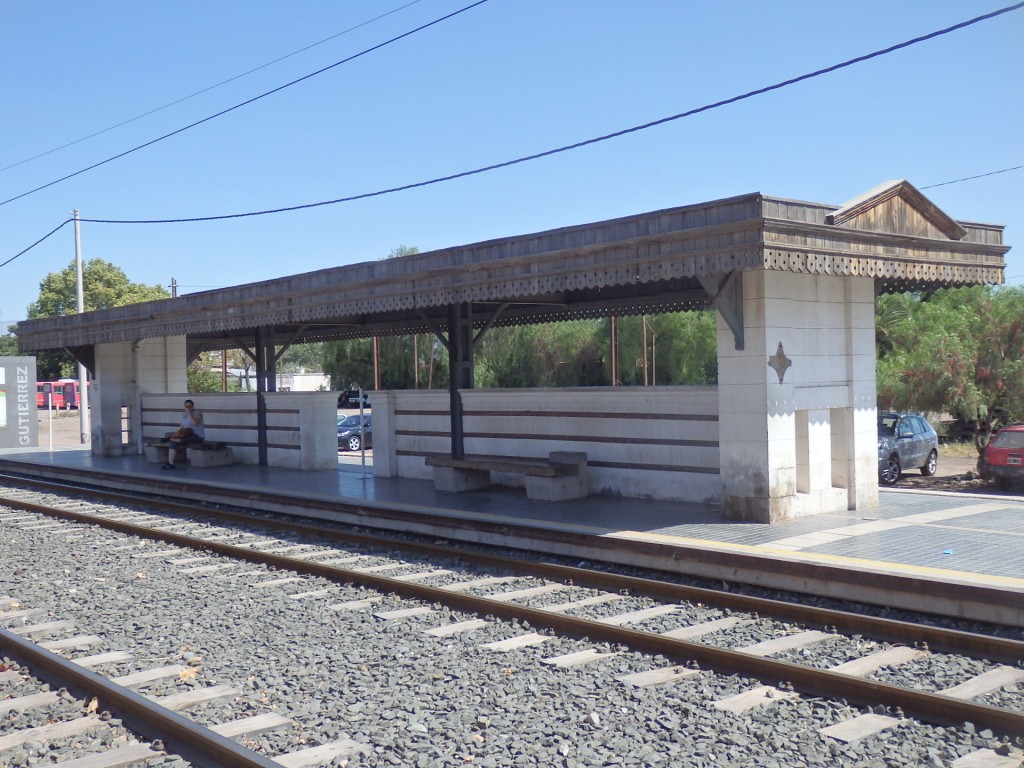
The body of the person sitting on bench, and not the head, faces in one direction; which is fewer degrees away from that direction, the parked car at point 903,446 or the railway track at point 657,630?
the railway track

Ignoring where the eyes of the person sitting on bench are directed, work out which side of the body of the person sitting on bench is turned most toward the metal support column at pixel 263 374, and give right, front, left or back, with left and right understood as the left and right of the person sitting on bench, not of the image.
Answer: left

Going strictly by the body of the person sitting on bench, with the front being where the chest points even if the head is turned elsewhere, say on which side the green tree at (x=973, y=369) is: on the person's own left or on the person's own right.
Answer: on the person's own left

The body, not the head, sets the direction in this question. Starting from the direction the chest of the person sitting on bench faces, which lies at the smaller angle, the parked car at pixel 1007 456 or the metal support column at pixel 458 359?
the metal support column

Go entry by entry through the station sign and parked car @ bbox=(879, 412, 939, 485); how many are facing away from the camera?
0

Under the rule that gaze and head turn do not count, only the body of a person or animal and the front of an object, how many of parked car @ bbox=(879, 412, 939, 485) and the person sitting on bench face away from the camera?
0

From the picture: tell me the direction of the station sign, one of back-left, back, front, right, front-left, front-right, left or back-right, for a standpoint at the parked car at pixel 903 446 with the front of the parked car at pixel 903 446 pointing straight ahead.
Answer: front-right

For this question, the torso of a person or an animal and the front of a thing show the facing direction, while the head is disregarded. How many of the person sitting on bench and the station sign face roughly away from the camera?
0

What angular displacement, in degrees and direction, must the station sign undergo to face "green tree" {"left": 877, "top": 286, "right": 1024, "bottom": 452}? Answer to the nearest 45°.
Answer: approximately 45° to its left

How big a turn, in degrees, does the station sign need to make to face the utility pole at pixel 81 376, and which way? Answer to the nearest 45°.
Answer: approximately 135° to its left

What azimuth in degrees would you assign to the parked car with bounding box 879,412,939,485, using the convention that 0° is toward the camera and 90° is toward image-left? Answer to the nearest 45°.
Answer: approximately 45°

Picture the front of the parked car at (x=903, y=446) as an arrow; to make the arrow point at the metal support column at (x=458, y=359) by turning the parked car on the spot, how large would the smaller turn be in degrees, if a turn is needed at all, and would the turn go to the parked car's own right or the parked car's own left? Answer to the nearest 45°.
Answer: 0° — it already faces it

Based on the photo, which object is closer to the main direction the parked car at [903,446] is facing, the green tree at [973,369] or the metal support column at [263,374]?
the metal support column

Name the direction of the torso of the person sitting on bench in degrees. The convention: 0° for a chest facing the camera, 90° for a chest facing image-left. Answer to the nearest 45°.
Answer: approximately 45°

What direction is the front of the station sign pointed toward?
toward the camera

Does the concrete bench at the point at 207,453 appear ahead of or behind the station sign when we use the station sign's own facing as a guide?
ahead
